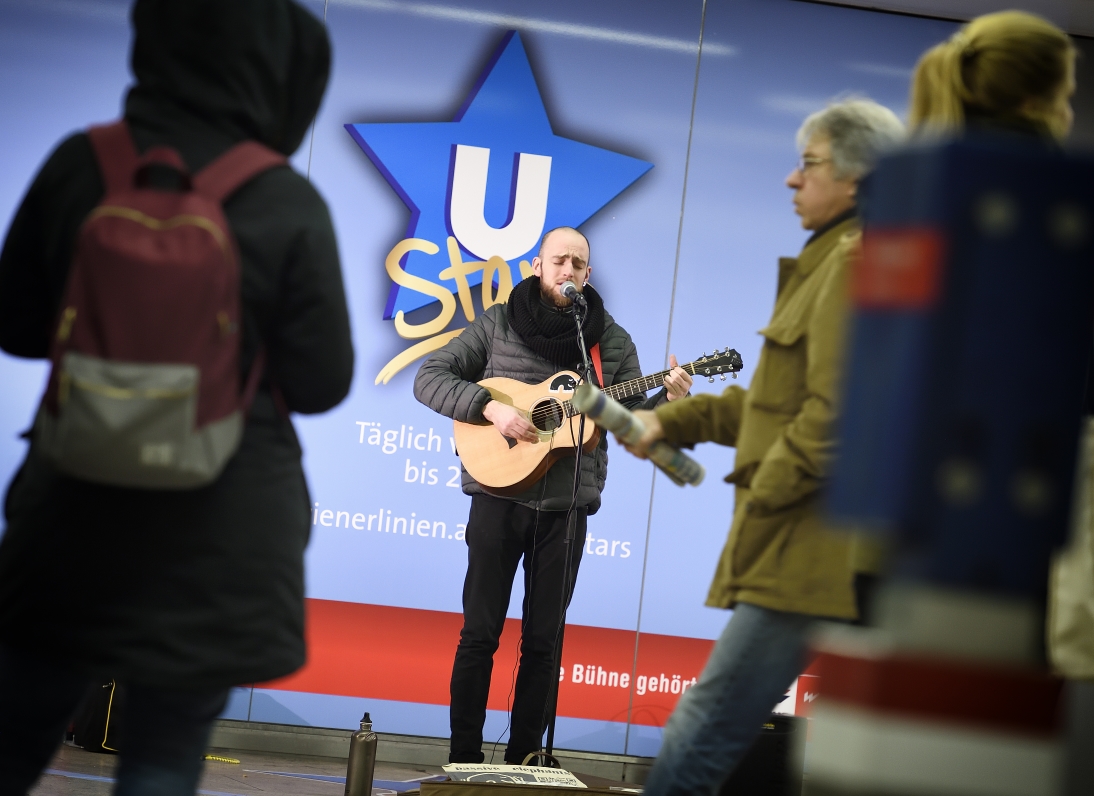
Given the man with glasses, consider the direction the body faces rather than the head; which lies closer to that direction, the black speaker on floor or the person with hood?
the person with hood

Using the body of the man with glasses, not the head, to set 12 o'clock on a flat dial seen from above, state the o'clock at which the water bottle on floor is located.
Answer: The water bottle on floor is roughly at 2 o'clock from the man with glasses.

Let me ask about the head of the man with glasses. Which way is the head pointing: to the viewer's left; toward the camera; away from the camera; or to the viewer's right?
to the viewer's left

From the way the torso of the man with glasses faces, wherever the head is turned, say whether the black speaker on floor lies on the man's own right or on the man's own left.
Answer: on the man's own right

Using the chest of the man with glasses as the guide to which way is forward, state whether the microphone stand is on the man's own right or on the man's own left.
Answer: on the man's own right

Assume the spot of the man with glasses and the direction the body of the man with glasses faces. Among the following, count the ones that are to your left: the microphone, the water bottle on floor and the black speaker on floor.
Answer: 0

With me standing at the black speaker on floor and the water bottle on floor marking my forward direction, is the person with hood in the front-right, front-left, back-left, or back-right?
front-left

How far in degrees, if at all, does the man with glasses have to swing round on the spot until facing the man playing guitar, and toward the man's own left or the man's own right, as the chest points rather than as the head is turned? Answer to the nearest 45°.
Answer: approximately 90° to the man's own right

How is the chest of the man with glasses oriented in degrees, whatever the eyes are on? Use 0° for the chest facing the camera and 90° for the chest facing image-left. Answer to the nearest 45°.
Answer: approximately 90°

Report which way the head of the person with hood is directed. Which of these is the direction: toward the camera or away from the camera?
away from the camera

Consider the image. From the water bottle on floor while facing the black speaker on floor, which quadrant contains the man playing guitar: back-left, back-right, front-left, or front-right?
front-left

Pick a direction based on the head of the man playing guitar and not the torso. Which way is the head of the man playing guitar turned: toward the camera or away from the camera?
toward the camera

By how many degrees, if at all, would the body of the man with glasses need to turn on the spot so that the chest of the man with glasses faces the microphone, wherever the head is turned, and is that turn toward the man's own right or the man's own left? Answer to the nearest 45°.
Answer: approximately 90° to the man's own right
